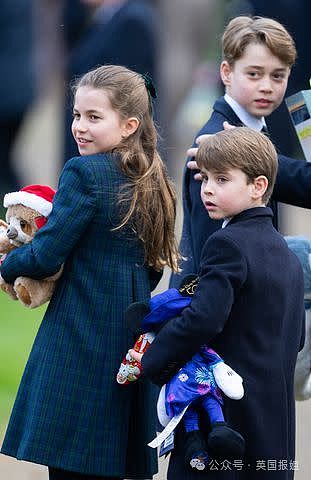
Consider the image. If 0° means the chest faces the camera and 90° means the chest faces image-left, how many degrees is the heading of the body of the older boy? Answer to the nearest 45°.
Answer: approximately 315°

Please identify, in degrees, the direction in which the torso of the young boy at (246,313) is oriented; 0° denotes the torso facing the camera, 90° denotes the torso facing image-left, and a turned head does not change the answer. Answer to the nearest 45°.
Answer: approximately 135°

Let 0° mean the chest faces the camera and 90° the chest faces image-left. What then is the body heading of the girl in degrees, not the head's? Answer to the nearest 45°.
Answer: approximately 135°

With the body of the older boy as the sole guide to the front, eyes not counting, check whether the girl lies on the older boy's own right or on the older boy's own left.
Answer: on the older boy's own right

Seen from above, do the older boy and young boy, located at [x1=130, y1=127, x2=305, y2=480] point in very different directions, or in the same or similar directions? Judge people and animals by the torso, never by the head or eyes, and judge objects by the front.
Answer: very different directions

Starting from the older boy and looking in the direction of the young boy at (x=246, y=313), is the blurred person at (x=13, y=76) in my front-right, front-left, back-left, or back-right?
back-right

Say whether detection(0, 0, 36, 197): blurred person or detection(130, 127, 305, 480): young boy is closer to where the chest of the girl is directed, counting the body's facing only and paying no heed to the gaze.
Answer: the blurred person
